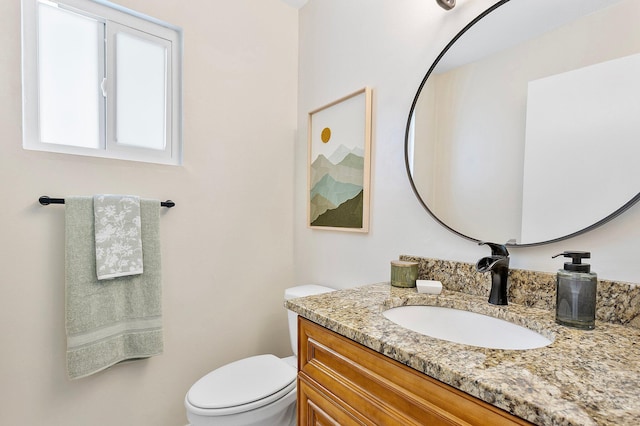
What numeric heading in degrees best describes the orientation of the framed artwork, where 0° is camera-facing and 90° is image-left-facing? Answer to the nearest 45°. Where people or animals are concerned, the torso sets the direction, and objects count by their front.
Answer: approximately 45°

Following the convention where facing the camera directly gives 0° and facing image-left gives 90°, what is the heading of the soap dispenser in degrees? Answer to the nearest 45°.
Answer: approximately 90°

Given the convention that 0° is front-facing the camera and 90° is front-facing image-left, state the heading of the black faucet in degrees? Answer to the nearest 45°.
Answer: approximately 45°

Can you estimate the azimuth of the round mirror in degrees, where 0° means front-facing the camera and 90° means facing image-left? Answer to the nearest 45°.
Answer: approximately 45°

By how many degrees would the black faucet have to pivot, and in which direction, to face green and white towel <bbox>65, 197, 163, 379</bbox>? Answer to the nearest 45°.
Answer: approximately 45° to its right
